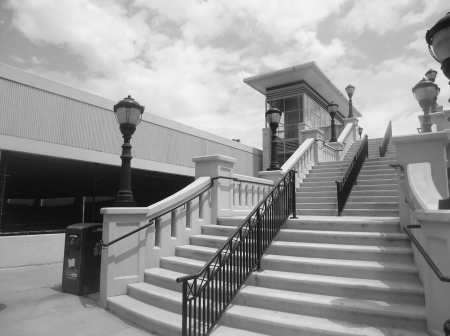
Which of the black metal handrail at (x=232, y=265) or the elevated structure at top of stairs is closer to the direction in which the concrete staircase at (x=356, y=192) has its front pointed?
the black metal handrail

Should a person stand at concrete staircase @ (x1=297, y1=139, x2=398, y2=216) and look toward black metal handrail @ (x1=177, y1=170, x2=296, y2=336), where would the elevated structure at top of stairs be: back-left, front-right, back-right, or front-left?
back-right

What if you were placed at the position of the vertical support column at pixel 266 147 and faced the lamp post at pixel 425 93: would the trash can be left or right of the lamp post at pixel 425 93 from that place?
right

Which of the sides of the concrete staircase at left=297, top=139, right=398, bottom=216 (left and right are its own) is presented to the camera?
front

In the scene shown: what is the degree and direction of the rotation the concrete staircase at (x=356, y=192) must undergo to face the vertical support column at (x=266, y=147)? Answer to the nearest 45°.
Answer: approximately 135° to its right

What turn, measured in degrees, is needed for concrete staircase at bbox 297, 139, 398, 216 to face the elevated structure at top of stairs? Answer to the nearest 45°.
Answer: approximately 180°

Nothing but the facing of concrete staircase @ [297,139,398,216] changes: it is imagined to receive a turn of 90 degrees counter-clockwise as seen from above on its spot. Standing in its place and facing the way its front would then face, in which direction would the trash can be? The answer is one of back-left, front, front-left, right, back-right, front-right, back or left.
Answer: back-right

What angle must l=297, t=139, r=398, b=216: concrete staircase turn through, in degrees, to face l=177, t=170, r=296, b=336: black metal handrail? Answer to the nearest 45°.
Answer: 0° — it already faces it
